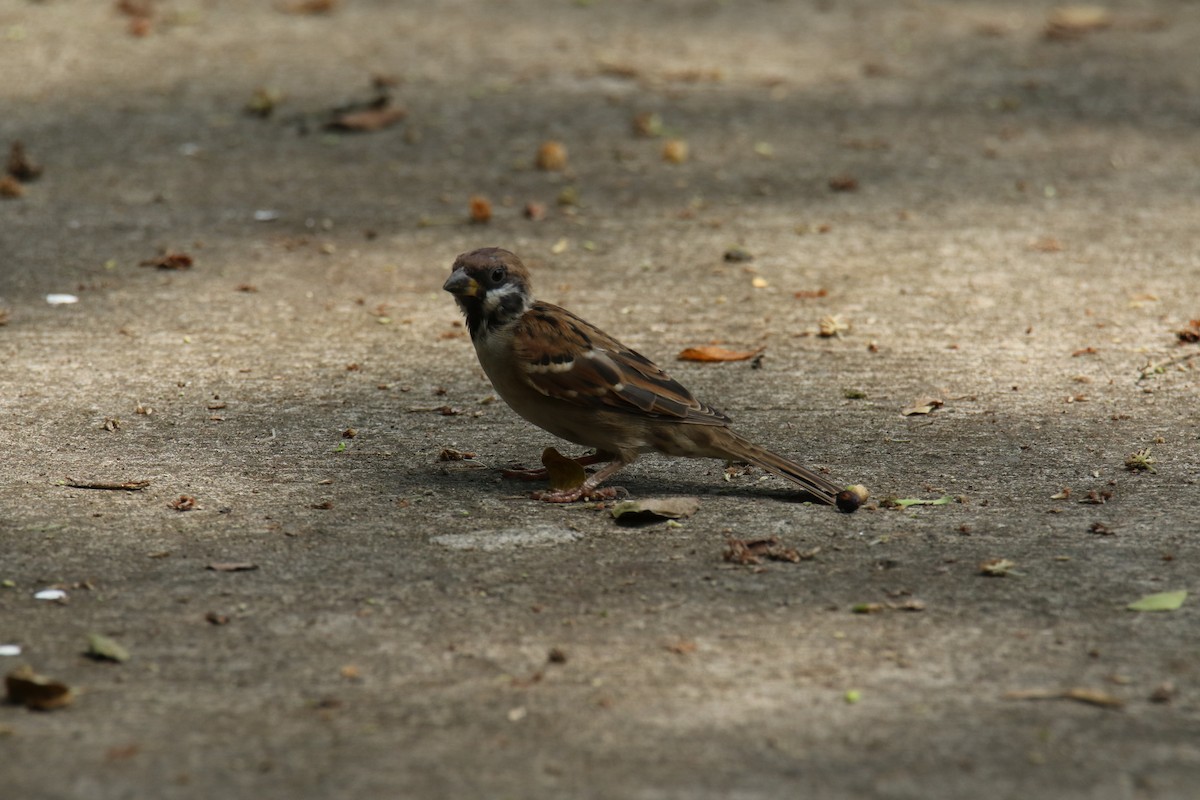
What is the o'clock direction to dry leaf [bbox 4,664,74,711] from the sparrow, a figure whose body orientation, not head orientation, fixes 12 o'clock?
The dry leaf is roughly at 10 o'clock from the sparrow.

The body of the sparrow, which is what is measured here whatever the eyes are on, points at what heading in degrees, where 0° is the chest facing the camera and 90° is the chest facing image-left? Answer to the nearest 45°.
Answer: approximately 90°

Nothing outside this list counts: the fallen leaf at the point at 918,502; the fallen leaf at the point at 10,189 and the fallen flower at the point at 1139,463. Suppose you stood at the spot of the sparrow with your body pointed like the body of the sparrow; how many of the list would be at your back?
2

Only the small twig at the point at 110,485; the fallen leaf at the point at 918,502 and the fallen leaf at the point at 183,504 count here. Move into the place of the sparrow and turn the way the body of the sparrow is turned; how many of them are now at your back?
1

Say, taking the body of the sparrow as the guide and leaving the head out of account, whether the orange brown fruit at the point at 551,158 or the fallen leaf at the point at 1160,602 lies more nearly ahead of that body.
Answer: the orange brown fruit

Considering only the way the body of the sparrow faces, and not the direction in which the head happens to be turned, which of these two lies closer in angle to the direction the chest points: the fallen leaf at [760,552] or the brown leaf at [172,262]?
the brown leaf

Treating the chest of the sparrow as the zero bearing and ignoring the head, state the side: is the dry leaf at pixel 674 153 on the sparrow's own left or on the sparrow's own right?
on the sparrow's own right

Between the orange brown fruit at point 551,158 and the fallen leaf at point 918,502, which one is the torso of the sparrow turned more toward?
the orange brown fruit

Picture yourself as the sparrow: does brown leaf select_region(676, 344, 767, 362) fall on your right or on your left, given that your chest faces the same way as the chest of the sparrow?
on your right

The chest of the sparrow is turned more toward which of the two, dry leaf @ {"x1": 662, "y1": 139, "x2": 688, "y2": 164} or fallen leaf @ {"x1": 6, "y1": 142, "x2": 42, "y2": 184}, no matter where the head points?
the fallen leaf

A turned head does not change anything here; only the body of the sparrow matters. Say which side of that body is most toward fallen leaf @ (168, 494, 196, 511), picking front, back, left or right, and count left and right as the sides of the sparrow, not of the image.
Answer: front

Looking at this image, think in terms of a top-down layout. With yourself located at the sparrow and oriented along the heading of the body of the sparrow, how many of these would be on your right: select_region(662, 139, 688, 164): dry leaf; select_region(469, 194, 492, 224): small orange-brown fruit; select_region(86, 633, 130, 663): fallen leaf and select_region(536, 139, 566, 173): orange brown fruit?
3

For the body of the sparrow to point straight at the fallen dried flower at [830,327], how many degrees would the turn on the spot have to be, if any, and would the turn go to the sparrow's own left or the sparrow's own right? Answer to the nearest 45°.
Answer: approximately 135° to the sparrow's own right

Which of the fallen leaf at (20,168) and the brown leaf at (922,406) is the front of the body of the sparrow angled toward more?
the fallen leaf

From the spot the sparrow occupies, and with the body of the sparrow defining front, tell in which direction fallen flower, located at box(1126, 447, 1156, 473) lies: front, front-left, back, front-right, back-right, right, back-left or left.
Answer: back
